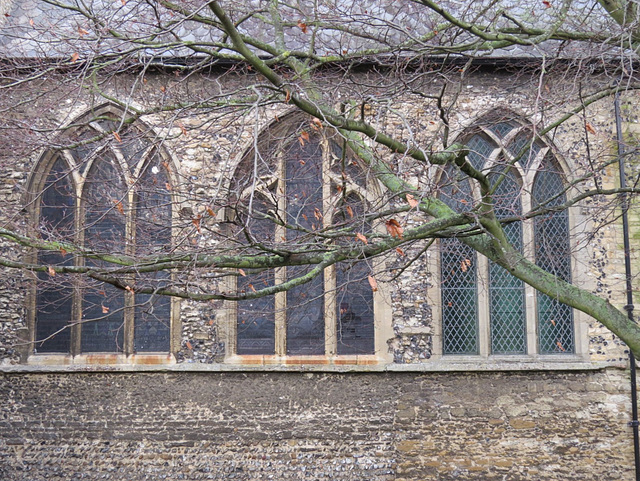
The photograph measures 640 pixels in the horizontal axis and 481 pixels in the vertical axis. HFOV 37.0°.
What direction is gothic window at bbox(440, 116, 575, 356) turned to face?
toward the camera
